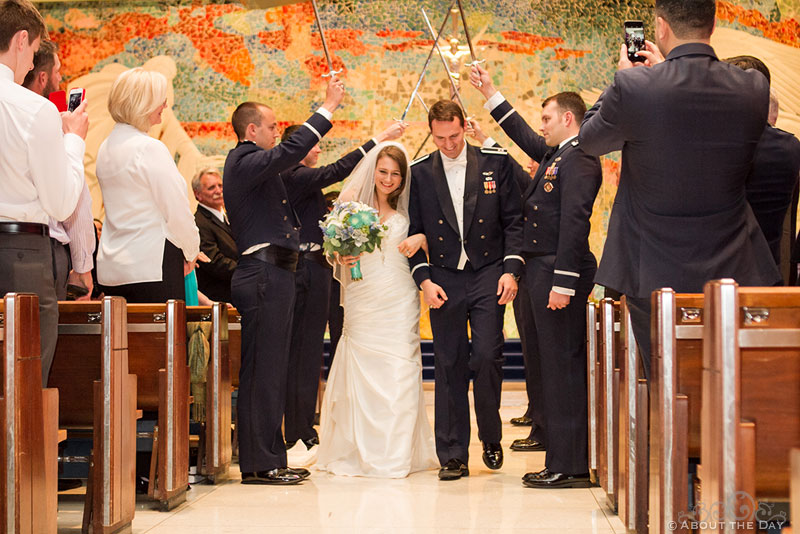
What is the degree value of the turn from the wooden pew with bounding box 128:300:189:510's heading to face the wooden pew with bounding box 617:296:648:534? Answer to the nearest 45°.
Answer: approximately 135° to its right

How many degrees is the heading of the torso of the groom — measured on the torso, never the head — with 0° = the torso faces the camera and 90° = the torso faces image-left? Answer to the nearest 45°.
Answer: approximately 0°

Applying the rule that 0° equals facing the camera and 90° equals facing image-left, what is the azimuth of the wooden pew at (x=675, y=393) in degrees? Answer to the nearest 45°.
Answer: approximately 180°

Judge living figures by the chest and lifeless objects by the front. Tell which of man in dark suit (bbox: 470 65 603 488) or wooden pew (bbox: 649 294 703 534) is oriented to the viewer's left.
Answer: the man in dark suit

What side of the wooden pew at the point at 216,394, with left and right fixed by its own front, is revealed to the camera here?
back

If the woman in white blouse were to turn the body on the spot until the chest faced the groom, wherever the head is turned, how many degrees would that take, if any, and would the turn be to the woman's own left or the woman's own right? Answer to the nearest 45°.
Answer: approximately 45° to the woman's own right

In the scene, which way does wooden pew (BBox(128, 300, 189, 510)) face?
away from the camera

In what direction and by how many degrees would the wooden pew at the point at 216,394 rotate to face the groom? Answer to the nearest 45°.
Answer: approximately 90° to its right

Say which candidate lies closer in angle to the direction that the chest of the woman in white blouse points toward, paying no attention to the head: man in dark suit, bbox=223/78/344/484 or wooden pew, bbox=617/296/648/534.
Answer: the man in dark suit

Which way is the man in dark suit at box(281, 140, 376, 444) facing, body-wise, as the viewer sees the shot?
to the viewer's right

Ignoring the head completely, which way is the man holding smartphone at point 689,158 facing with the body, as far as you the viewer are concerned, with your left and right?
facing away from the viewer and to the left of the viewer

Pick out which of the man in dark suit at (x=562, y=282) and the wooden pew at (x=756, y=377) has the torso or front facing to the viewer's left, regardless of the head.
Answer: the man in dark suit

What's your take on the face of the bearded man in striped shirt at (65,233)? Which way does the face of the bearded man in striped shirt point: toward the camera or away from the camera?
away from the camera

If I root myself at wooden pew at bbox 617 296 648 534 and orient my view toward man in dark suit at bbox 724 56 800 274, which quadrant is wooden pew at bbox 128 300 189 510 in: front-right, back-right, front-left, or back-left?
back-left
